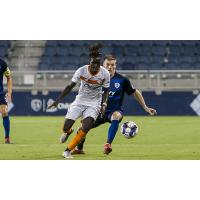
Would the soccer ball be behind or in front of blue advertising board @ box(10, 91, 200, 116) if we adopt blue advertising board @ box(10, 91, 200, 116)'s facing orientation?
in front

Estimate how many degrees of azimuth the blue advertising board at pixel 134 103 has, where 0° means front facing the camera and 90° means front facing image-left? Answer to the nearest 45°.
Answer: approximately 0°

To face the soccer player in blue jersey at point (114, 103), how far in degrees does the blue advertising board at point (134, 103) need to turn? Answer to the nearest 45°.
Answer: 0° — it already faces them
